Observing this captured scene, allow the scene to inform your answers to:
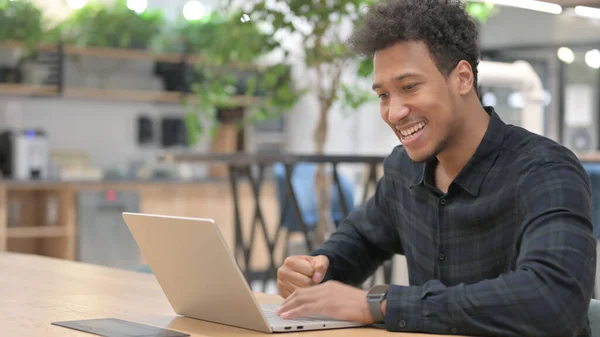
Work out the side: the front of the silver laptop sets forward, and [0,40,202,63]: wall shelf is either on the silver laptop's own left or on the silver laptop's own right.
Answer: on the silver laptop's own left

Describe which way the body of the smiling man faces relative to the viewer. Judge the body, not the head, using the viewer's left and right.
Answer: facing the viewer and to the left of the viewer

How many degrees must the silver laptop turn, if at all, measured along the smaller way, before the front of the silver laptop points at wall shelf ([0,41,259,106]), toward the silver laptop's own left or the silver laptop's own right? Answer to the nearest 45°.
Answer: approximately 45° to the silver laptop's own left

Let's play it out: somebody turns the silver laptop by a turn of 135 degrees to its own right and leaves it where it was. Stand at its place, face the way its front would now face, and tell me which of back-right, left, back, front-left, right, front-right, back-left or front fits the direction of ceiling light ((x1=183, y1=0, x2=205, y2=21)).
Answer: back

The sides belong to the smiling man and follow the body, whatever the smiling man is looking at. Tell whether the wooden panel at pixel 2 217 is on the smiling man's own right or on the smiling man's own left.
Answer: on the smiling man's own right

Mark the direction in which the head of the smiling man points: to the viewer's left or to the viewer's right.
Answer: to the viewer's left

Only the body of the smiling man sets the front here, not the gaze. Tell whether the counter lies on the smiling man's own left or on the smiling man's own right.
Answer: on the smiling man's own right

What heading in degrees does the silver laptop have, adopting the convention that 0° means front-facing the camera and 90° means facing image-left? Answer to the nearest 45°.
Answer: approximately 225°

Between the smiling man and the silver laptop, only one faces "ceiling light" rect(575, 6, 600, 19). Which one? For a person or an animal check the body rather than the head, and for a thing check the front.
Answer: the silver laptop

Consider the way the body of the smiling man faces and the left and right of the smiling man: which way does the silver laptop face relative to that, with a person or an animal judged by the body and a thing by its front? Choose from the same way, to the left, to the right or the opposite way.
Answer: the opposite way
